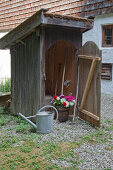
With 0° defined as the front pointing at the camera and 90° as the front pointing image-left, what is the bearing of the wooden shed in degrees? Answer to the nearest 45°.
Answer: approximately 315°
